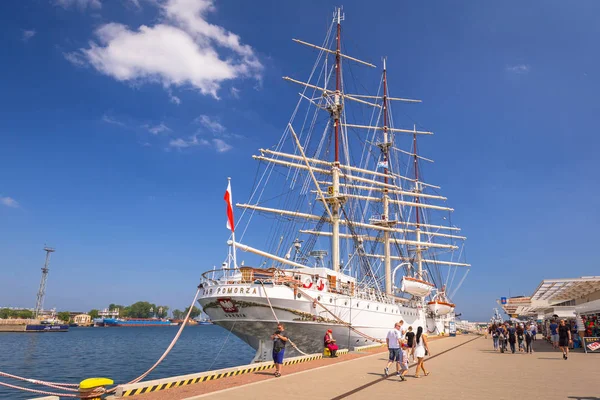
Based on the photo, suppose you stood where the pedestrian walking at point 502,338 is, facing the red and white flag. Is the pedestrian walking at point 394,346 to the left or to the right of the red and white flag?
left

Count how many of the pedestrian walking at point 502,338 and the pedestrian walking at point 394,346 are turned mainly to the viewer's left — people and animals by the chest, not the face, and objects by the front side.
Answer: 0

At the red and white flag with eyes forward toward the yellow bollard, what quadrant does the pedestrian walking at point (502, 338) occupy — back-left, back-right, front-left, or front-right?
back-left

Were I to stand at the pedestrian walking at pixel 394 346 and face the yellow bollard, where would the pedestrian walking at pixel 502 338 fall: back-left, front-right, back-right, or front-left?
back-right
